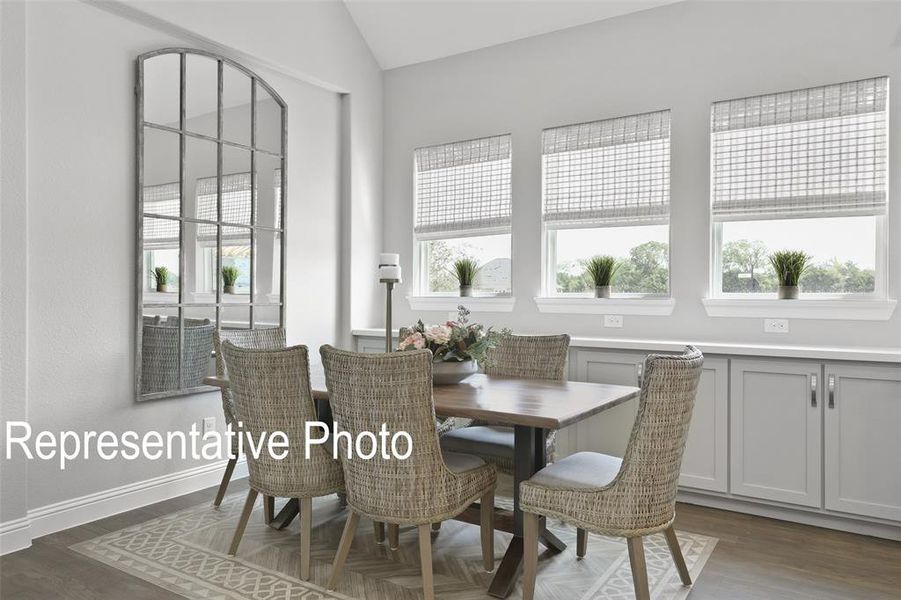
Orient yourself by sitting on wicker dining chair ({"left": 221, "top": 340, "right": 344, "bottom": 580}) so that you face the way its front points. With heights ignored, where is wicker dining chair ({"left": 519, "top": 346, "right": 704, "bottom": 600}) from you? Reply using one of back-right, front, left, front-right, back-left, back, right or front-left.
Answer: right

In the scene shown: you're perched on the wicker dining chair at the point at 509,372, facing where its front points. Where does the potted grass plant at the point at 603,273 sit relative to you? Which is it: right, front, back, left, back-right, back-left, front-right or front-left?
back

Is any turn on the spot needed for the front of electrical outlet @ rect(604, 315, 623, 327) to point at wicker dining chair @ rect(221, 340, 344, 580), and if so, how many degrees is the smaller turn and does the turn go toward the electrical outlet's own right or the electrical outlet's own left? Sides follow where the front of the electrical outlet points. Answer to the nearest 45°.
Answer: approximately 45° to the electrical outlet's own right

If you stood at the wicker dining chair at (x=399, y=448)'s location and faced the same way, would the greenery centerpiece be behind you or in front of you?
in front

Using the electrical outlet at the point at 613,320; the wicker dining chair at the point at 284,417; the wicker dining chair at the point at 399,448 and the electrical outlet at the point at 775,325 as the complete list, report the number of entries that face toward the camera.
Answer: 2

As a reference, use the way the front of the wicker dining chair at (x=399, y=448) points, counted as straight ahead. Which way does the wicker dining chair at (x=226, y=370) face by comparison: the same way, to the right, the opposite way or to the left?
to the right

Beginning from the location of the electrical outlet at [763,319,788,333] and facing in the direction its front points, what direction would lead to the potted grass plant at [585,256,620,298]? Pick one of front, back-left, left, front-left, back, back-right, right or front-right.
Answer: right

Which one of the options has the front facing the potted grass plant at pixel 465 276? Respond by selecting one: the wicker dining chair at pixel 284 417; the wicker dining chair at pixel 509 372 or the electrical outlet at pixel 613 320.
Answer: the wicker dining chair at pixel 284 417

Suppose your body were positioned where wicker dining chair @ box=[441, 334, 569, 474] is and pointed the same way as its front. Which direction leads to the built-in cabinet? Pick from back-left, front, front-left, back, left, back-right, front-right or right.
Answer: back-left

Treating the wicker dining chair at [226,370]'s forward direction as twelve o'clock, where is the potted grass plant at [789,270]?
The potted grass plant is roughly at 11 o'clock from the wicker dining chair.

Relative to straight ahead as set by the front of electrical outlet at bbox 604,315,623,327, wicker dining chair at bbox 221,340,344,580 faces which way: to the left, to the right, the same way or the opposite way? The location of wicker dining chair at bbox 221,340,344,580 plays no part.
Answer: the opposite way

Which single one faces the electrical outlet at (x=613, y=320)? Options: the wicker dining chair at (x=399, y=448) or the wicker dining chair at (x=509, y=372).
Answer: the wicker dining chair at (x=399, y=448)

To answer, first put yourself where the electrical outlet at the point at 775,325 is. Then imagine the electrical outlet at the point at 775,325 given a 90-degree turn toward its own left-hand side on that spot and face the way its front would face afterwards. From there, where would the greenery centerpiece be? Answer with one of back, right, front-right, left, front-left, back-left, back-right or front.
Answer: back-right
